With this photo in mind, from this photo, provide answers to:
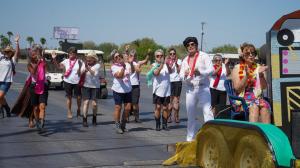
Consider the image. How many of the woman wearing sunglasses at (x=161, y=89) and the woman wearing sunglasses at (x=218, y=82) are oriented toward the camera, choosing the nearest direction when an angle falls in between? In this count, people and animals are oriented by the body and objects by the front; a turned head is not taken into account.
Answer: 2

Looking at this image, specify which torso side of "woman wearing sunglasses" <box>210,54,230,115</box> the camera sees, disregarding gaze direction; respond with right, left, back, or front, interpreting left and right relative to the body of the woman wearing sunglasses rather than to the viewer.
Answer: front

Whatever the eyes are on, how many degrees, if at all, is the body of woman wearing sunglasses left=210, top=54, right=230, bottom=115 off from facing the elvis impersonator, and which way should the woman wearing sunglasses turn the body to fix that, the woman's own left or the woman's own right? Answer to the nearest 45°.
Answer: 0° — they already face them

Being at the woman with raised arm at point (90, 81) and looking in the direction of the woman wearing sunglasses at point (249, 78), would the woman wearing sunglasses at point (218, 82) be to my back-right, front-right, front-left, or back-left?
front-left

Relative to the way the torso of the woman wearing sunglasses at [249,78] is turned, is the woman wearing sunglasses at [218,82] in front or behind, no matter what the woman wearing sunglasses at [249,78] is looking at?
behind

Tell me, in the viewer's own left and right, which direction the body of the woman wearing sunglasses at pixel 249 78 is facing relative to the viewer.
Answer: facing the viewer and to the right of the viewer

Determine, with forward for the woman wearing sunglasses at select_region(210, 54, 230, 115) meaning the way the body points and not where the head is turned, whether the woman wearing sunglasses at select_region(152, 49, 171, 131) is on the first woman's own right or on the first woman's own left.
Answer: on the first woman's own right

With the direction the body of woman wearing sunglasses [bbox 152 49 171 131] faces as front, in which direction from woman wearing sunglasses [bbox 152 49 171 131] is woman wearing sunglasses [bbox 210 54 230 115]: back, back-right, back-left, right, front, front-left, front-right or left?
left

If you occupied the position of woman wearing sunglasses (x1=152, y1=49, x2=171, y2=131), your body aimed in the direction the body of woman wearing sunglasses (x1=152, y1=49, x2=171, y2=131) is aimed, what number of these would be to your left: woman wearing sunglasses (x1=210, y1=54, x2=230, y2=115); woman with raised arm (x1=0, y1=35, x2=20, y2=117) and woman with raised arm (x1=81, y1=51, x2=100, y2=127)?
1

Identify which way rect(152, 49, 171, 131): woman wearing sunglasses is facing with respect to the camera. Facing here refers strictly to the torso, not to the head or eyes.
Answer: toward the camera
